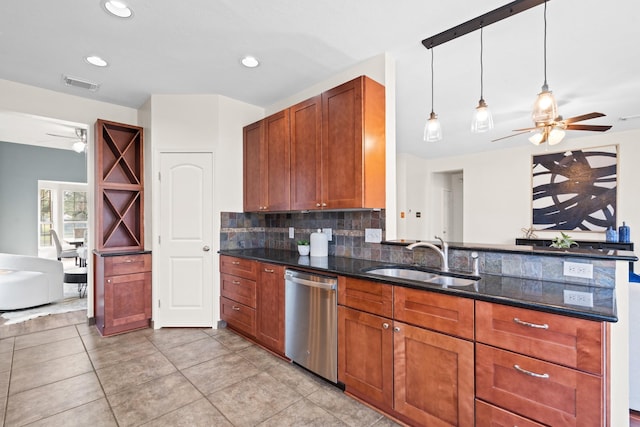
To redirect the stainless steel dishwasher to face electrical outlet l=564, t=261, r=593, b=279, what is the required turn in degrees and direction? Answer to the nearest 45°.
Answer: approximately 90° to its left

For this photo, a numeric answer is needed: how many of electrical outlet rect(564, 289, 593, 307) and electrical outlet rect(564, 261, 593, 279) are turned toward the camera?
2

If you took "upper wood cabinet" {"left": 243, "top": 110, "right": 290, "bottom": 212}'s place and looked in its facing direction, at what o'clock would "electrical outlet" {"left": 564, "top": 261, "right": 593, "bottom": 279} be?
The electrical outlet is roughly at 9 o'clock from the upper wood cabinet.

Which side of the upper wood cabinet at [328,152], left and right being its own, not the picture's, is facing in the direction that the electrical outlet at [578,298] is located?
left
